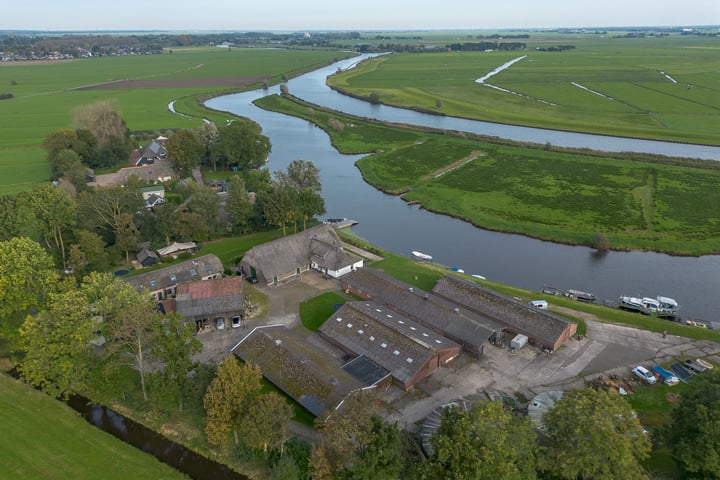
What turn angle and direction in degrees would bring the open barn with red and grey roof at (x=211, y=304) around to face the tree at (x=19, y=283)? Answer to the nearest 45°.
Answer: approximately 90° to its right

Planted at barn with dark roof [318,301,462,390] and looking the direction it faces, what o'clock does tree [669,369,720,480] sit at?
The tree is roughly at 12 o'clock from the barn with dark roof.

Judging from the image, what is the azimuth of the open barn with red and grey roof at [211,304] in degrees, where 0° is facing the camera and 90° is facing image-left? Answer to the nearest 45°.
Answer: approximately 0°

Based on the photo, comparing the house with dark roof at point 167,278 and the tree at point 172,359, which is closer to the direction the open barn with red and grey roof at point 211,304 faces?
the tree

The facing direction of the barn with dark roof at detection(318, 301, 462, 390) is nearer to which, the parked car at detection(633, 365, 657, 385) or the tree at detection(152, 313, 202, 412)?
the parked car

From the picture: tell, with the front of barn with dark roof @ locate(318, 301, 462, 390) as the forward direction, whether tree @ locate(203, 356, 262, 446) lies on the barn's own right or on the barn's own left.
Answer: on the barn's own right

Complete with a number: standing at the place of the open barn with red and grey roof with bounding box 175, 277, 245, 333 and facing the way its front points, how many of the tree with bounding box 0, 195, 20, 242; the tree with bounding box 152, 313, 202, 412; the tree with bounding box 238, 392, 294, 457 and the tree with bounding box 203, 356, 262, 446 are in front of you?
3

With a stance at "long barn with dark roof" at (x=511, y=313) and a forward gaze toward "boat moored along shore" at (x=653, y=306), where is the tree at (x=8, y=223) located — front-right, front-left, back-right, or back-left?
back-left

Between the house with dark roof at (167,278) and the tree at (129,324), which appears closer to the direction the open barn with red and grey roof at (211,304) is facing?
the tree

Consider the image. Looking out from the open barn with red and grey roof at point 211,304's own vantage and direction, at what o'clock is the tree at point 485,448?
The tree is roughly at 11 o'clock from the open barn with red and grey roof.

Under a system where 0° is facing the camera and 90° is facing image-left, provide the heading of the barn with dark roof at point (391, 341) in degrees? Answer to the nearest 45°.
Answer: approximately 315°

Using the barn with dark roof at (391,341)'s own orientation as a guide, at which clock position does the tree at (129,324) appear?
The tree is roughly at 4 o'clock from the barn with dark roof.

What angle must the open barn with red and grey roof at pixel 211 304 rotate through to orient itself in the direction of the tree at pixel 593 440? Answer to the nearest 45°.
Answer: approximately 45° to its left
